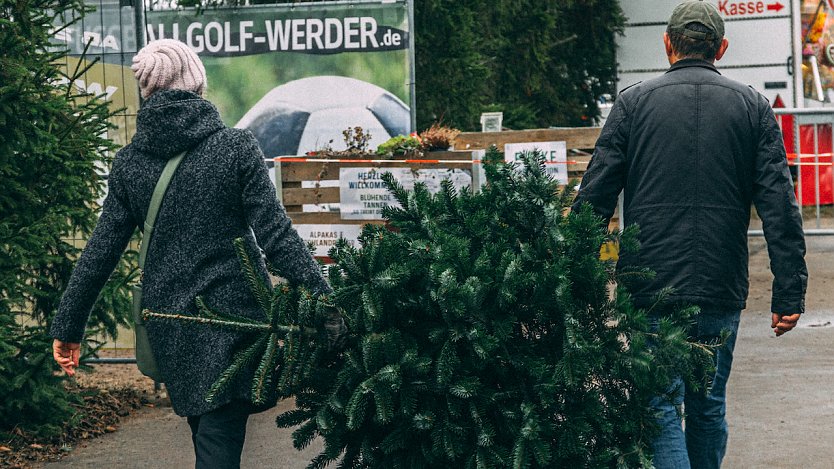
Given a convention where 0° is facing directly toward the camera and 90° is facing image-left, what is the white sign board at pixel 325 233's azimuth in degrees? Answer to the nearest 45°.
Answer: approximately 0°

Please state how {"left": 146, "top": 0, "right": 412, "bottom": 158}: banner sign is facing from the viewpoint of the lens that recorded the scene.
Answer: facing the viewer

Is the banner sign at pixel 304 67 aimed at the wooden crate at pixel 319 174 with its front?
yes

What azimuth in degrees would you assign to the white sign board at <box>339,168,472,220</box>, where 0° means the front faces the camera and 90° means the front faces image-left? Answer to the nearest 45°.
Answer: approximately 0°

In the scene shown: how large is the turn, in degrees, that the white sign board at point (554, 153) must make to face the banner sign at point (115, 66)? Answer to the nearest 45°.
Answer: approximately 45° to its right

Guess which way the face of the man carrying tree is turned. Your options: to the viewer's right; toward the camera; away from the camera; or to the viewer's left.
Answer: away from the camera

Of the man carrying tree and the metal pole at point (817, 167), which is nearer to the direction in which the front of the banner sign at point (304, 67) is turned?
the man carrying tree

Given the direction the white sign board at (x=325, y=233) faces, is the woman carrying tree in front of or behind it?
in front

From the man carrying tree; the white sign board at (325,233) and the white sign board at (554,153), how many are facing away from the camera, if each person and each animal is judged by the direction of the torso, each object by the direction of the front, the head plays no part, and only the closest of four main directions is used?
1

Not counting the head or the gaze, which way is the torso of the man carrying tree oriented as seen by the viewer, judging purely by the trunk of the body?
away from the camera
